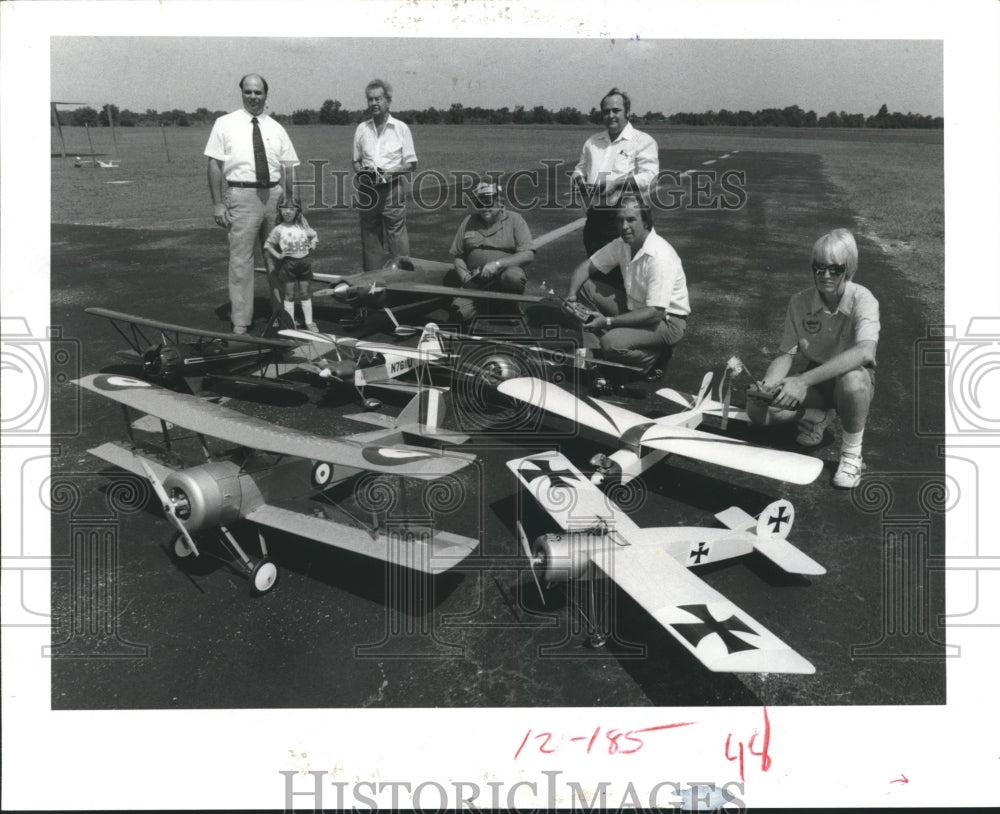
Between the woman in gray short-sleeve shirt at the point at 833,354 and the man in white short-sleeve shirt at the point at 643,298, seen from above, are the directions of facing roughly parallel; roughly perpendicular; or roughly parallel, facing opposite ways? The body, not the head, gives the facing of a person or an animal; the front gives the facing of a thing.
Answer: roughly parallel

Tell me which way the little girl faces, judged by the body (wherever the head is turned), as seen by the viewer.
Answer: toward the camera

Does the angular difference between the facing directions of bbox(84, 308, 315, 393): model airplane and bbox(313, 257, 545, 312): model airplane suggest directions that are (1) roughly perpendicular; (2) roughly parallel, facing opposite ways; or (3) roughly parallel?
roughly parallel

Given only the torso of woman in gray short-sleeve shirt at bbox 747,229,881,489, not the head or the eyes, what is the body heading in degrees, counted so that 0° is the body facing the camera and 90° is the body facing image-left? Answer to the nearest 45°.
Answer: approximately 45°

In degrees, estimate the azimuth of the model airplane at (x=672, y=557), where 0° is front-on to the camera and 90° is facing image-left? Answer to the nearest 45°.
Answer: approximately 45°

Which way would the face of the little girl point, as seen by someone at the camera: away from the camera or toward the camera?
toward the camera

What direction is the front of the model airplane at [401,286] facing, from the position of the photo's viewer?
facing the viewer and to the left of the viewer
